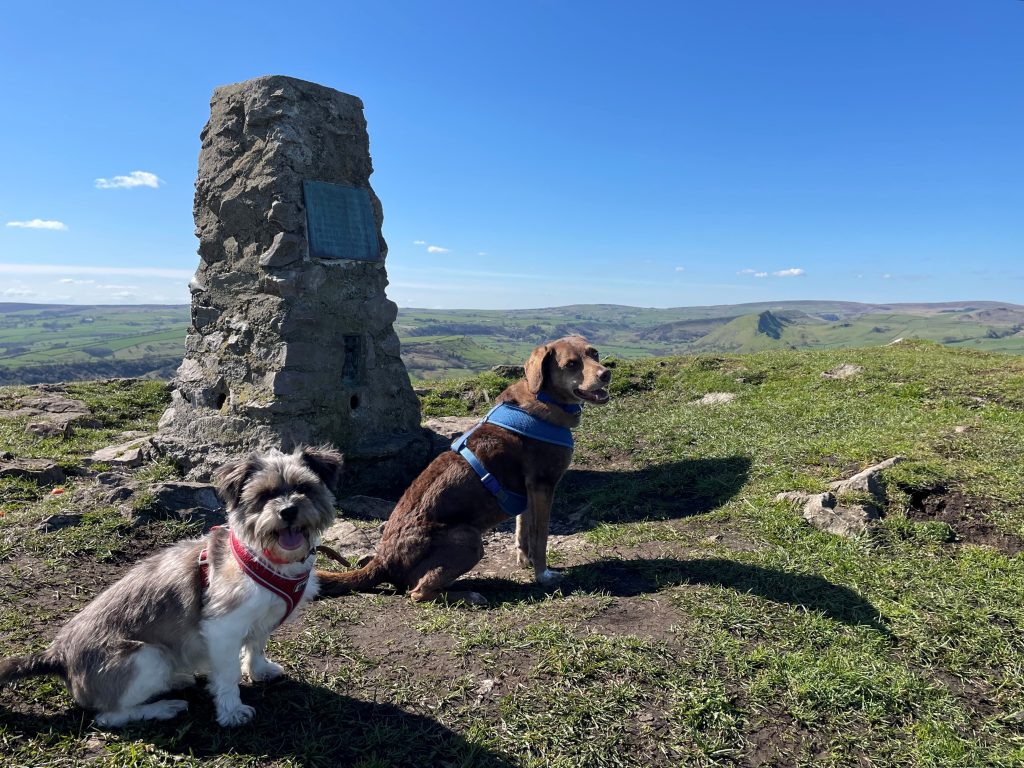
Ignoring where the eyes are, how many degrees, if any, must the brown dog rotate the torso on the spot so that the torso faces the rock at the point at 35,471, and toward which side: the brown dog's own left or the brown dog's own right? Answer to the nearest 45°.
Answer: approximately 135° to the brown dog's own left

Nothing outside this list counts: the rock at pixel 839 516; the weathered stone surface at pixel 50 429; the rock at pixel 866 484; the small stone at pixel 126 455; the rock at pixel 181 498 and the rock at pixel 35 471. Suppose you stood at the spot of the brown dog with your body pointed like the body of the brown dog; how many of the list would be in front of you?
2

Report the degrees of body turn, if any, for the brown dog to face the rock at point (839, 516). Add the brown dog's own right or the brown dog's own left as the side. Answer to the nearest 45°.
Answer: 0° — it already faces it

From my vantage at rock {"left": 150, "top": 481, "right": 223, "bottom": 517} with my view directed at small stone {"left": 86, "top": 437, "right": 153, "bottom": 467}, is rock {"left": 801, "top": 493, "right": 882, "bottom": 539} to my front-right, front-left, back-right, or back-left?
back-right

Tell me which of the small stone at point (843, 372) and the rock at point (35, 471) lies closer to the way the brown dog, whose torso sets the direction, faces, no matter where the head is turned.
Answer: the small stone

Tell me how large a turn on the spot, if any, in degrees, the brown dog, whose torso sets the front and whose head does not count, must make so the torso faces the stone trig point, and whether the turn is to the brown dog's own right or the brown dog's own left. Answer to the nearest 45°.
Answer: approximately 135° to the brown dog's own left

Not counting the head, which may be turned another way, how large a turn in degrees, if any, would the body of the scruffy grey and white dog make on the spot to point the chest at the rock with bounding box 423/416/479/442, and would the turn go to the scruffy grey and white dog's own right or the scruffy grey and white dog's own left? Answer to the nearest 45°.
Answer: approximately 90° to the scruffy grey and white dog's own left

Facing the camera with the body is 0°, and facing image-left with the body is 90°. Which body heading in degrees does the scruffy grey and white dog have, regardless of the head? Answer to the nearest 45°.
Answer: approximately 315°

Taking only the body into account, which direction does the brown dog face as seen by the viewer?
to the viewer's right

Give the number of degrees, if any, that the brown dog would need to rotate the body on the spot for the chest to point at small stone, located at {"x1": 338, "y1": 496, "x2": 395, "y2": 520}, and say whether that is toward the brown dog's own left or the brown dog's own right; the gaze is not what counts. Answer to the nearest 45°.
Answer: approximately 135° to the brown dog's own left

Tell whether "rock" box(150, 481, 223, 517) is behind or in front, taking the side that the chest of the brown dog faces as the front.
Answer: behind

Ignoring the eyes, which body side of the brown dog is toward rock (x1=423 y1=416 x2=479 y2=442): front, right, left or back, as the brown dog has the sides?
left

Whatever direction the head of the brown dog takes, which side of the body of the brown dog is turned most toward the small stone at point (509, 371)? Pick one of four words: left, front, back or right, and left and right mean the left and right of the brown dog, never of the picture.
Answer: left

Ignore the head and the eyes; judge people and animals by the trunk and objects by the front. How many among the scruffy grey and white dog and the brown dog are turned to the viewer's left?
0

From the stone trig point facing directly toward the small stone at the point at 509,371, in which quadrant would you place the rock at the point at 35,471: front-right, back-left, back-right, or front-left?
back-left
